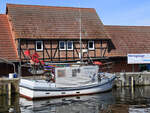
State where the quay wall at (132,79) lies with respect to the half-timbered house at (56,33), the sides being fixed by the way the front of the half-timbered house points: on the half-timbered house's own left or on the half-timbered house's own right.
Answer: on the half-timbered house's own left

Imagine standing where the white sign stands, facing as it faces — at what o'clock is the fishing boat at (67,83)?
The fishing boat is roughly at 1 o'clock from the white sign.

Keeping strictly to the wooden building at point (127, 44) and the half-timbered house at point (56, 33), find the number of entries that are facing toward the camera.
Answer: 2

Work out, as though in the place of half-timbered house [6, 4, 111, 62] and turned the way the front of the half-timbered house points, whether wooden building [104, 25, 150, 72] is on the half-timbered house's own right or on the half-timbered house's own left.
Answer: on the half-timbered house's own left

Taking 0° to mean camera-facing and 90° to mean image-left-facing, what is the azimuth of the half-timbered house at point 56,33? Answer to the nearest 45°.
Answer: approximately 0°
